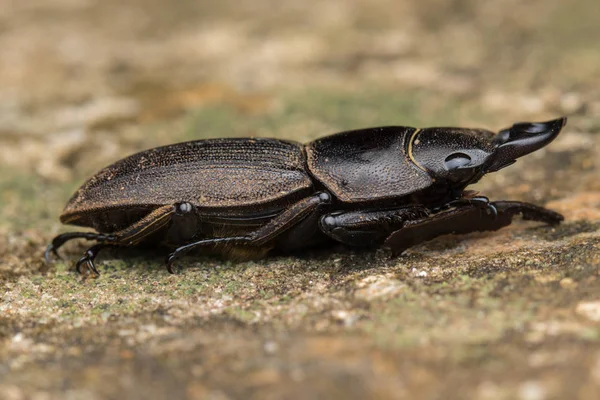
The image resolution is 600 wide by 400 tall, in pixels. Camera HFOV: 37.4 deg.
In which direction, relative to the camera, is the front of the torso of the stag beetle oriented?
to the viewer's right
